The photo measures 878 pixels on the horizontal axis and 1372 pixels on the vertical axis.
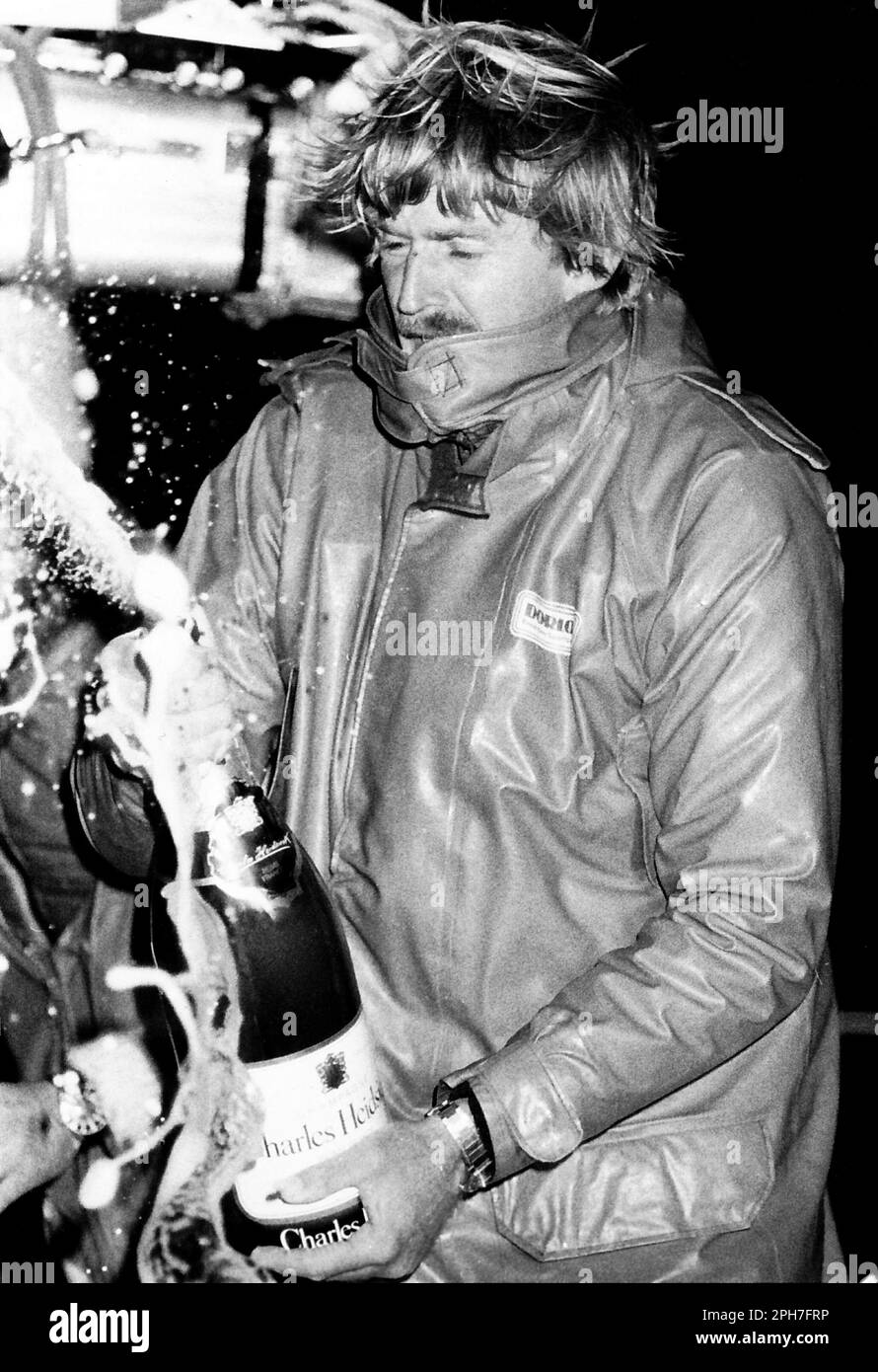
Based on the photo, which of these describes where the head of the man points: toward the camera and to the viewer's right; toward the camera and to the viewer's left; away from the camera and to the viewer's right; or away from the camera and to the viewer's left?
toward the camera and to the viewer's left

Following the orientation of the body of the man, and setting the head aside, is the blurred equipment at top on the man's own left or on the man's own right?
on the man's own right

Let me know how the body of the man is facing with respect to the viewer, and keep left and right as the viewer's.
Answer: facing the viewer and to the left of the viewer
